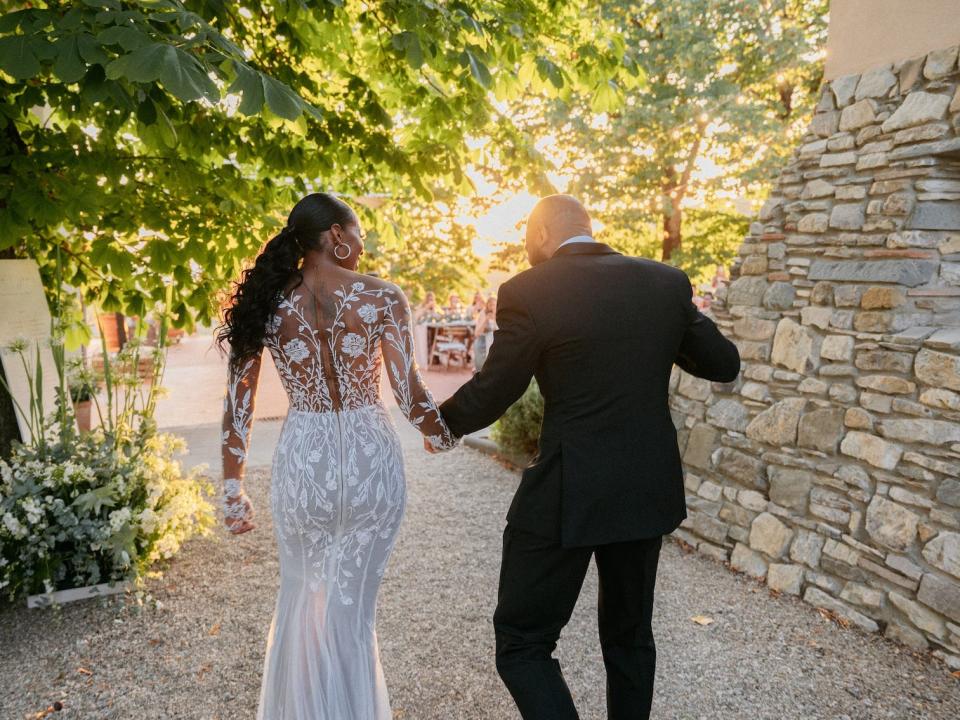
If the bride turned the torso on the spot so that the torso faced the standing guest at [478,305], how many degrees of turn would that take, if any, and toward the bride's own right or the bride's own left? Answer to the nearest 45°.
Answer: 0° — they already face them

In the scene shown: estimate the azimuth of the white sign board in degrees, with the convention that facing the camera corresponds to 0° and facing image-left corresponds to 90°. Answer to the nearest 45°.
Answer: approximately 0°

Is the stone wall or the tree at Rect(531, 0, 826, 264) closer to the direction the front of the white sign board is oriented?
the stone wall

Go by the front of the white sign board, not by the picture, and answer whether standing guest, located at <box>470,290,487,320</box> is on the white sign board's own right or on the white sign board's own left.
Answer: on the white sign board's own left

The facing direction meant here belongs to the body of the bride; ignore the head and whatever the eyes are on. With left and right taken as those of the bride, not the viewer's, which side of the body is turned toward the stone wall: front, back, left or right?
right

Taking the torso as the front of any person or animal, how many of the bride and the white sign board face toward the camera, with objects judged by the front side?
1

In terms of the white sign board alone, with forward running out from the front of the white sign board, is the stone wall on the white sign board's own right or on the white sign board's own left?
on the white sign board's own left

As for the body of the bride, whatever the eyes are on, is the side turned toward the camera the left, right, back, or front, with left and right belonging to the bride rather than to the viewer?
back

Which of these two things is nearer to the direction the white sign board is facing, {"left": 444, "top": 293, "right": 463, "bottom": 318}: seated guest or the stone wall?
the stone wall

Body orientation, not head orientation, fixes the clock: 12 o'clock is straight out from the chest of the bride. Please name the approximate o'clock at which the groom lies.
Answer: The groom is roughly at 4 o'clock from the bride.

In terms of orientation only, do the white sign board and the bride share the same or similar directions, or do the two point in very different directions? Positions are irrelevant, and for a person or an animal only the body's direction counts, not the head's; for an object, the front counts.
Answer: very different directions
